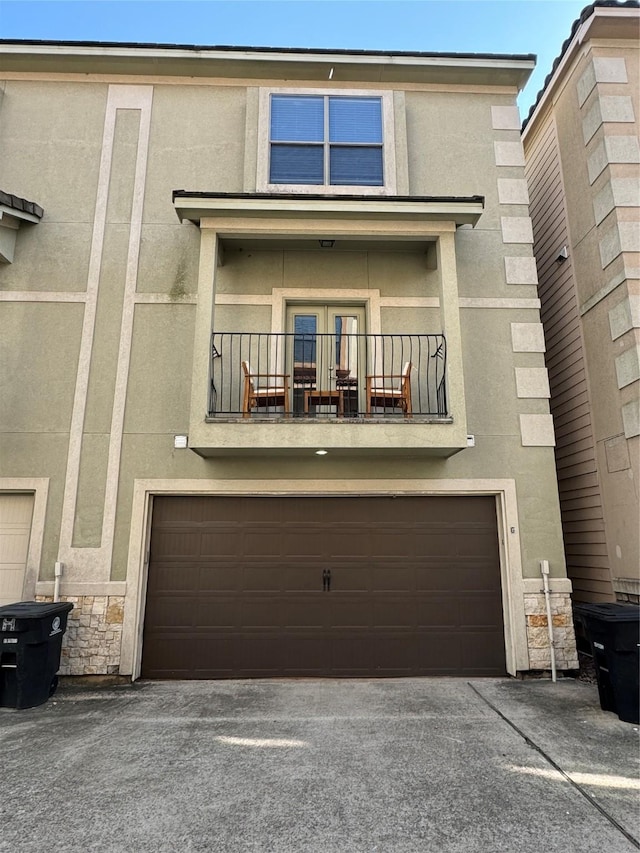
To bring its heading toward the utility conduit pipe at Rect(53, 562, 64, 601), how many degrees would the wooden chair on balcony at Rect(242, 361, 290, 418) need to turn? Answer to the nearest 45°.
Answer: approximately 180°

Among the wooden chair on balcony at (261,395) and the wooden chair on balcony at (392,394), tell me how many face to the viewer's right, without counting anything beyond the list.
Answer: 1

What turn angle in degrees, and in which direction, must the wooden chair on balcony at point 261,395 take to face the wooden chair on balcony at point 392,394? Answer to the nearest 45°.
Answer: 0° — it already faces it

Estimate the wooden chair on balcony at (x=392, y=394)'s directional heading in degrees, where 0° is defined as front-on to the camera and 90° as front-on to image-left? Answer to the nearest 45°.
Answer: approximately 90°

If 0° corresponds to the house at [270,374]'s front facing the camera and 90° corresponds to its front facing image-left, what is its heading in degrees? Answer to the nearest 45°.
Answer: approximately 0°

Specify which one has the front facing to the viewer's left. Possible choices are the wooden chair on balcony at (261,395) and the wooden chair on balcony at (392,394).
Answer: the wooden chair on balcony at (392,394)

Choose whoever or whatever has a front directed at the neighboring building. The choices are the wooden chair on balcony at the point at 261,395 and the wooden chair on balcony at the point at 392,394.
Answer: the wooden chair on balcony at the point at 261,395

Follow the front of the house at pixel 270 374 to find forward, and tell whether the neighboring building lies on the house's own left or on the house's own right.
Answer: on the house's own left

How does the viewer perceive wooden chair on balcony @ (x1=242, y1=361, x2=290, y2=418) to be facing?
facing to the right of the viewer
